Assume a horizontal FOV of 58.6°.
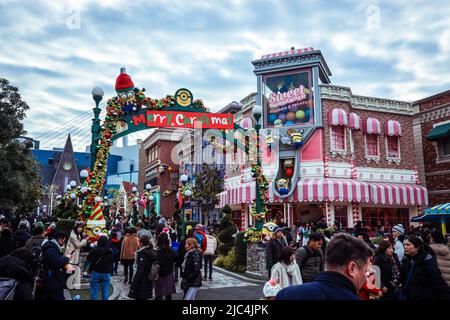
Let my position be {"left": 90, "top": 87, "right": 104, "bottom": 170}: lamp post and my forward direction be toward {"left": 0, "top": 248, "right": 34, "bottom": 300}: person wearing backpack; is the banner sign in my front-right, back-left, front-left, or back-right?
back-left

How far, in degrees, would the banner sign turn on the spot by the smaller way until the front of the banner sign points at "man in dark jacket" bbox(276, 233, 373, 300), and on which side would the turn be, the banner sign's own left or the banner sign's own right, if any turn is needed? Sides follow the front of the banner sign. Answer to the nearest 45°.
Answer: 0° — it already faces them

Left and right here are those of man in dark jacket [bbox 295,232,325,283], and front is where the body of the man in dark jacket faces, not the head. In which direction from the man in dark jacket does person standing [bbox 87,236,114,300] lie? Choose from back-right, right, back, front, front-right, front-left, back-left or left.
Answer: back-right

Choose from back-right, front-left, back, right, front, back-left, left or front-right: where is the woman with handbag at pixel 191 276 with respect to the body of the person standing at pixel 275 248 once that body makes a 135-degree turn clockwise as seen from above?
front-left

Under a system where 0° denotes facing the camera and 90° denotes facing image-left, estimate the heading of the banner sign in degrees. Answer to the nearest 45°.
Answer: approximately 0°

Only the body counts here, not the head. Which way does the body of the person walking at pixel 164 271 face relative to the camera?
away from the camera
